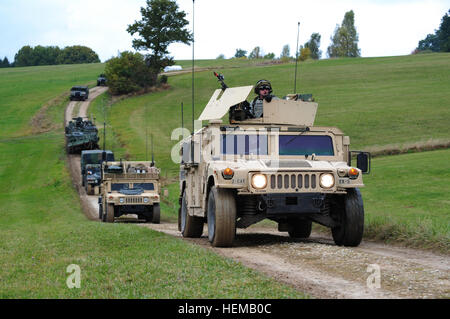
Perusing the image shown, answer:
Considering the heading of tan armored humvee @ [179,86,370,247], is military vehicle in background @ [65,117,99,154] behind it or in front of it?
behind

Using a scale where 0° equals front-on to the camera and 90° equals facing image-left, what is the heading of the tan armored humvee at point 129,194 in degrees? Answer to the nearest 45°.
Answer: approximately 0°

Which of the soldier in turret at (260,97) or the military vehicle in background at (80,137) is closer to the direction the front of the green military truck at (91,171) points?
the soldier in turret

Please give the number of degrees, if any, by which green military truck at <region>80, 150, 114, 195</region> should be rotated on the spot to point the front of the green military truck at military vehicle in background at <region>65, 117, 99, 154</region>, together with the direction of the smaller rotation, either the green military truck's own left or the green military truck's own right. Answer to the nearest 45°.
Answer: approximately 180°

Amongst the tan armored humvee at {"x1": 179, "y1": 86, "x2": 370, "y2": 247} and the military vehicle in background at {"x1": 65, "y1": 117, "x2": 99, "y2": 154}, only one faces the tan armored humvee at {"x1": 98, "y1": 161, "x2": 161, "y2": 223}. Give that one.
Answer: the military vehicle in background

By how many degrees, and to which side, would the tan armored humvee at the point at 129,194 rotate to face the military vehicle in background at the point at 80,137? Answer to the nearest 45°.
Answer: approximately 180°

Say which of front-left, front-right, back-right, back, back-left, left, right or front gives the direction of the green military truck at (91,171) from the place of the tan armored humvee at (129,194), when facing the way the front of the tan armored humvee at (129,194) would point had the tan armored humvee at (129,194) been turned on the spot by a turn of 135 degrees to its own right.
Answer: front-right

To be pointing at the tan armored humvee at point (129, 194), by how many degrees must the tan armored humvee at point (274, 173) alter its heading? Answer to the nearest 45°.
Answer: approximately 135° to its right
